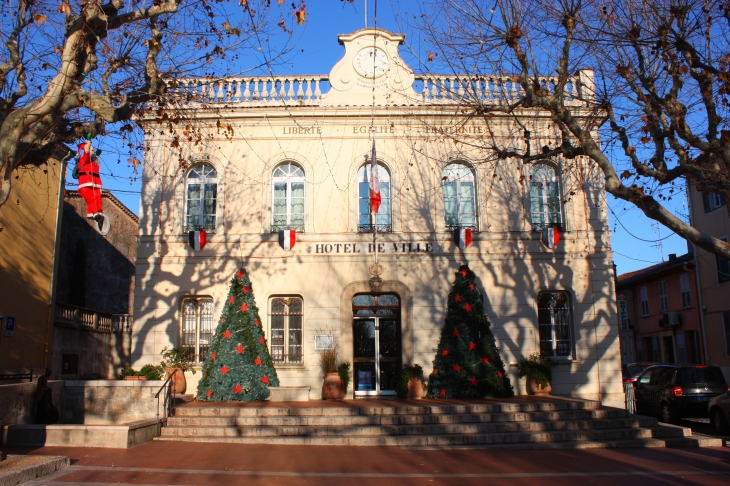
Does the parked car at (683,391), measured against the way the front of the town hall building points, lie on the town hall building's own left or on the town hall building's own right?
on the town hall building's own left

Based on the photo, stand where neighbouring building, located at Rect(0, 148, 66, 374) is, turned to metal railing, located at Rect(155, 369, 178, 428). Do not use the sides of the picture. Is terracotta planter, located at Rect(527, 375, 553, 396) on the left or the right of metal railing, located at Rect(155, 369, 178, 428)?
left

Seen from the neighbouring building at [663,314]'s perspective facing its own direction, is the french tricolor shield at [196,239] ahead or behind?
ahead

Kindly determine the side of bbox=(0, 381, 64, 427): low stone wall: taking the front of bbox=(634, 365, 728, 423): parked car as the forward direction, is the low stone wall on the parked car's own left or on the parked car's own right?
on the parked car's own left

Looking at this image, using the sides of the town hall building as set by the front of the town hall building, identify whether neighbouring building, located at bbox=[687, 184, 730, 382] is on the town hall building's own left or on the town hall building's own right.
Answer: on the town hall building's own left

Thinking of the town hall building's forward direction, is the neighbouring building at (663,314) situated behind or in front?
behind

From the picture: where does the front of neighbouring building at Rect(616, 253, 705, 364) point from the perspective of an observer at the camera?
facing the viewer and to the left of the viewer

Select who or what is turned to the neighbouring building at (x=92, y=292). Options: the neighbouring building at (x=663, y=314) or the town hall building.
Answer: the neighbouring building at (x=663, y=314)

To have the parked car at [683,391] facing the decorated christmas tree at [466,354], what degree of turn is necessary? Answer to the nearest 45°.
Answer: approximately 90° to its left

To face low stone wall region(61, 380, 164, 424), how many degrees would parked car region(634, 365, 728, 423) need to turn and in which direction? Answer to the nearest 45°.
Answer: approximately 90° to its left

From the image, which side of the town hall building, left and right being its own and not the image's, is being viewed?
front

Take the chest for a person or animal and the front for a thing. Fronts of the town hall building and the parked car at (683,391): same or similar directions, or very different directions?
very different directions

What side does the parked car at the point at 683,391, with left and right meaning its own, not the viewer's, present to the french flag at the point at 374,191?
left

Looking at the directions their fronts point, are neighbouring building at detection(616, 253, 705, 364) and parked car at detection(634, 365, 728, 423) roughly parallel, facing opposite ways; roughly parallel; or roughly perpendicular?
roughly perpendicular
